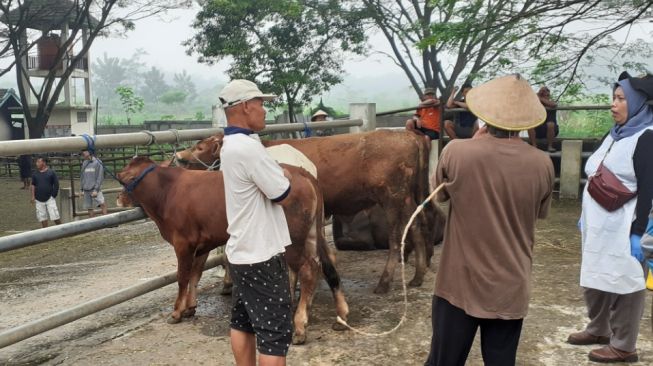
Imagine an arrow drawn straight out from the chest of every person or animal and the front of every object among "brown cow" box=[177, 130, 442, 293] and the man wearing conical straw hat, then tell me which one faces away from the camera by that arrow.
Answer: the man wearing conical straw hat

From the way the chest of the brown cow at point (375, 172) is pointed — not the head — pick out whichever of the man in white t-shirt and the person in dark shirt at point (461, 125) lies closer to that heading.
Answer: the man in white t-shirt

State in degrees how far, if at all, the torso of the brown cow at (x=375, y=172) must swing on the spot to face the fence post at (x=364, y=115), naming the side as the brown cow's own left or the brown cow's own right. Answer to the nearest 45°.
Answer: approximately 90° to the brown cow's own right

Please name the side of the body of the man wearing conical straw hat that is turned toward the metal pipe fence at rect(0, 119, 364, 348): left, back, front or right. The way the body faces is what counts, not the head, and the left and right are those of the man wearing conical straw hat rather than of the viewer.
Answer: left

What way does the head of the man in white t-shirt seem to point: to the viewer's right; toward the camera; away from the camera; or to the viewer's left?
to the viewer's right

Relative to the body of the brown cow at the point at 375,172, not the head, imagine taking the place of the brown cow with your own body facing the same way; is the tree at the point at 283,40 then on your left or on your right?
on your right

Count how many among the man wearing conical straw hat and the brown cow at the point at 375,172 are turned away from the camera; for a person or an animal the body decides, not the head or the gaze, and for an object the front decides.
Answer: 1

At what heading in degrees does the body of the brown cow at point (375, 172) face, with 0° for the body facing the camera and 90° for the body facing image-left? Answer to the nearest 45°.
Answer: approximately 90°

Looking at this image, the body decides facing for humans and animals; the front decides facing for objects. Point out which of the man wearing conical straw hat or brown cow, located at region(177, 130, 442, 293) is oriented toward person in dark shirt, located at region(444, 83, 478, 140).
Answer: the man wearing conical straw hat

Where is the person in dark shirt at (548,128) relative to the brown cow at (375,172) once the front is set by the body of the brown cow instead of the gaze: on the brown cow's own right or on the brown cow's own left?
on the brown cow's own right

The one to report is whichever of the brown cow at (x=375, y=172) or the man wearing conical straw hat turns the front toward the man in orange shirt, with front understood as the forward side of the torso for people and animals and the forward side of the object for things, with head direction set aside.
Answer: the man wearing conical straw hat

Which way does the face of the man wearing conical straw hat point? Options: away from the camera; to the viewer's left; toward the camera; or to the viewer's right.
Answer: away from the camera

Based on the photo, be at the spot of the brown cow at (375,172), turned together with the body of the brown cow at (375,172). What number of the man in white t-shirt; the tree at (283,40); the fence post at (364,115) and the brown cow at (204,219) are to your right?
2

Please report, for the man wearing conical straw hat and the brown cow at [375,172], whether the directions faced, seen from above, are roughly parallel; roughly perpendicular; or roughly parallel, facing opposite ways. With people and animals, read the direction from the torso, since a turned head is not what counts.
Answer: roughly perpendicular

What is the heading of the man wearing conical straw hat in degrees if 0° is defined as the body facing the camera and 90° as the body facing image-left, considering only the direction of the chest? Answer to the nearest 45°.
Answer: approximately 180°

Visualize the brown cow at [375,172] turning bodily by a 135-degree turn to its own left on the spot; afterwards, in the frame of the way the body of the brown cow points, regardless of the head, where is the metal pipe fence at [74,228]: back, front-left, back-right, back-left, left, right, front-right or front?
right

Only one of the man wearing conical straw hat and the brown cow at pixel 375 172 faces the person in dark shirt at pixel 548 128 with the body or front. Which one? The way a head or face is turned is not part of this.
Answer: the man wearing conical straw hat
